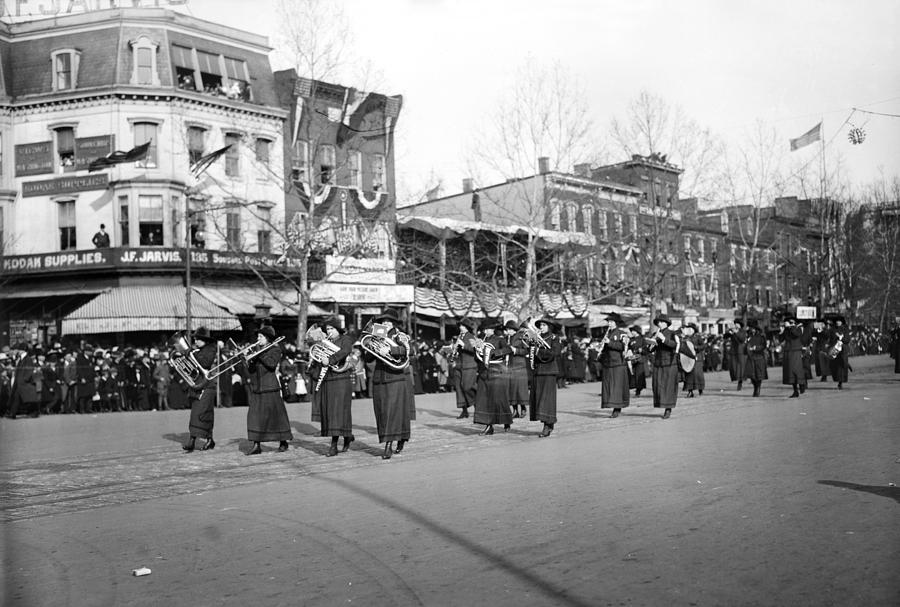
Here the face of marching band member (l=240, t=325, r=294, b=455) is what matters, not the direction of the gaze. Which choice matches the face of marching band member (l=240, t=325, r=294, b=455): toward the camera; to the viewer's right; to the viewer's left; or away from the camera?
to the viewer's left

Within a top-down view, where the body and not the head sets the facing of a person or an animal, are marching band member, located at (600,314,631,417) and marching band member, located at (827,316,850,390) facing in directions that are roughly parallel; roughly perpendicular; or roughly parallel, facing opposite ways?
roughly parallel

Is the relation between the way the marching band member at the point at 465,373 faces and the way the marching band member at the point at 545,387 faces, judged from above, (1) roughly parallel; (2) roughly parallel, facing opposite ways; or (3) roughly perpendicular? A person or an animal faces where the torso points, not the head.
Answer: roughly parallel

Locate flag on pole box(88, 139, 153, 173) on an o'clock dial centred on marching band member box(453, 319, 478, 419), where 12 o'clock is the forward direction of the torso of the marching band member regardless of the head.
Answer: The flag on pole is roughly at 3 o'clock from the marching band member.

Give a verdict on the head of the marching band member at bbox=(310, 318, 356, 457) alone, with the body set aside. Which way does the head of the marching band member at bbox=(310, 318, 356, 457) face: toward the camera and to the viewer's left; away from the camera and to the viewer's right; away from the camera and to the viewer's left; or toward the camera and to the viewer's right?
toward the camera and to the viewer's left

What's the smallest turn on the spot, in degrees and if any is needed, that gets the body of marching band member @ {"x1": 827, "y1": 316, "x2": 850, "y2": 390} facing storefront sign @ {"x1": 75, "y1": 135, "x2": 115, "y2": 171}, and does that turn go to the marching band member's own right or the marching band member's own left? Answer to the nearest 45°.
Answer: approximately 45° to the marching band member's own right

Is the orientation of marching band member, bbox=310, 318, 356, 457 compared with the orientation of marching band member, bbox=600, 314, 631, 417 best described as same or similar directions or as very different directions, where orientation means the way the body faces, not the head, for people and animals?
same or similar directions

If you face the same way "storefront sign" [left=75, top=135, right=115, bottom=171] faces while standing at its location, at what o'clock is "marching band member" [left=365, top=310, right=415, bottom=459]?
The marching band member is roughly at 10 o'clock from the storefront sign.

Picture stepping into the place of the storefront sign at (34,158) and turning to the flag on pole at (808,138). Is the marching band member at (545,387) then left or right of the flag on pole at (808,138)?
right

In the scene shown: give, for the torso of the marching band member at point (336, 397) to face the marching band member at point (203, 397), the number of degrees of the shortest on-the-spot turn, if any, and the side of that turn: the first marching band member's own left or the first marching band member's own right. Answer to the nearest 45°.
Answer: approximately 90° to the first marching band member's own right

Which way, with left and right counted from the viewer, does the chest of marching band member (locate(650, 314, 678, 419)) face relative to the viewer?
facing the viewer and to the left of the viewer

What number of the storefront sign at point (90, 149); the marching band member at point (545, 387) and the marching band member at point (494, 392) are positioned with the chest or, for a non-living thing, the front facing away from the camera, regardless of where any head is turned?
0

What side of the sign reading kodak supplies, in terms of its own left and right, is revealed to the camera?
front

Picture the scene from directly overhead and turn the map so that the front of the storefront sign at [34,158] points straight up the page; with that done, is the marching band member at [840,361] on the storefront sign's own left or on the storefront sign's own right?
on the storefront sign's own left

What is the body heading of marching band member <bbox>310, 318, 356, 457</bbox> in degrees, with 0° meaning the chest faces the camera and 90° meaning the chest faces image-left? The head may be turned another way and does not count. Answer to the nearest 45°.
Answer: approximately 45°
